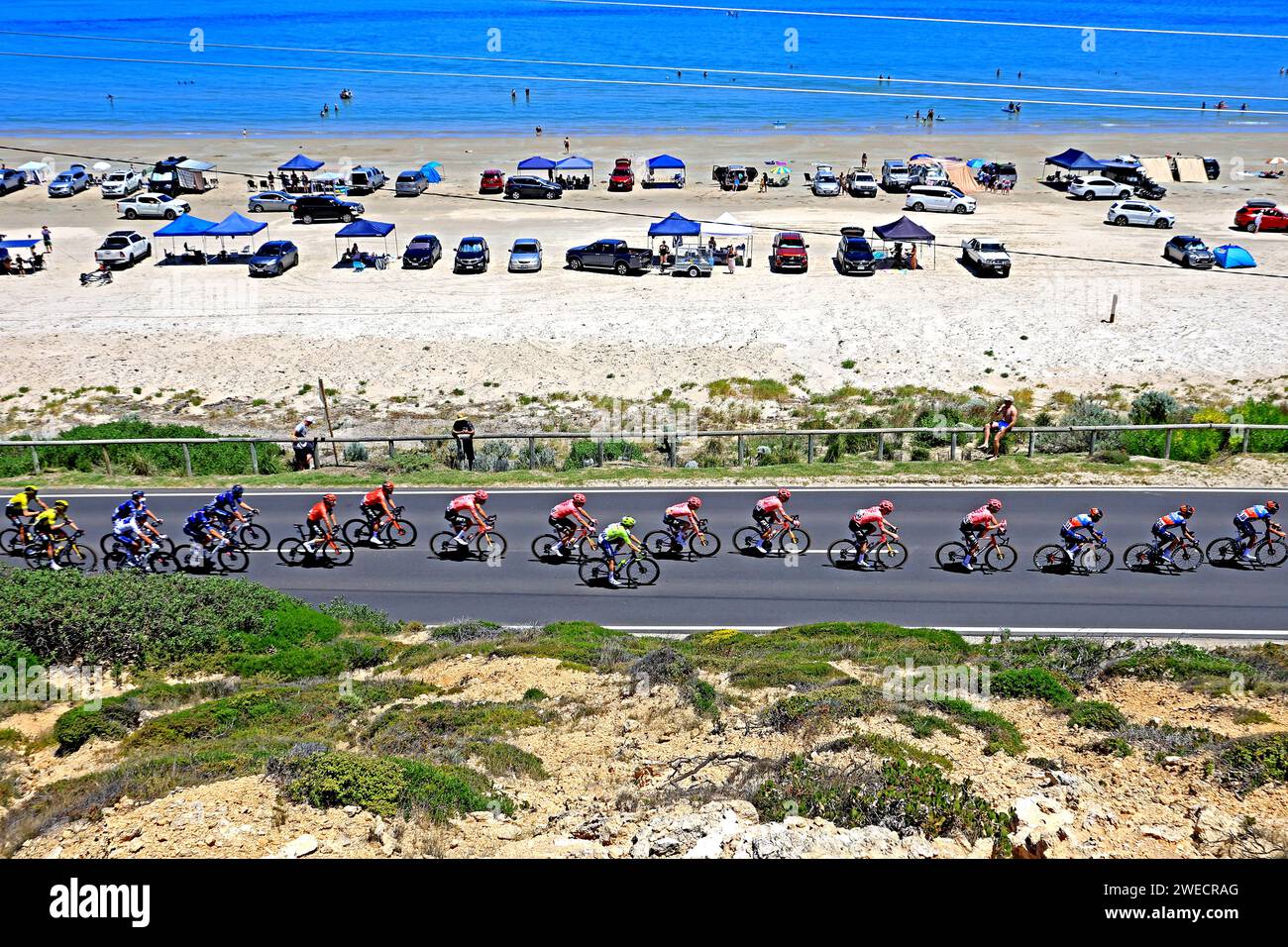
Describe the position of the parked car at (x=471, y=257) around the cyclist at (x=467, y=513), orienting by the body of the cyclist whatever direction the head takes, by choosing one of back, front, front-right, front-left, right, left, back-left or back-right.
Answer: left

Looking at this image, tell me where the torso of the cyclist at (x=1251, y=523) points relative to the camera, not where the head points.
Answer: to the viewer's right

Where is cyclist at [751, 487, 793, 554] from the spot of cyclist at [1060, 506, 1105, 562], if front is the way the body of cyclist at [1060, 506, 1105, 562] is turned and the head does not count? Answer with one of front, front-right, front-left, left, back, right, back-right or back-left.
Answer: back

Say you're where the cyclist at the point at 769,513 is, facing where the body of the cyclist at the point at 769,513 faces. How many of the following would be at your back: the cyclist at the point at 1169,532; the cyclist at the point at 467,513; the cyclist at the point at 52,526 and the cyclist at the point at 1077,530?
2

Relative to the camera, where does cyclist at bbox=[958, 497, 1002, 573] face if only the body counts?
to the viewer's right

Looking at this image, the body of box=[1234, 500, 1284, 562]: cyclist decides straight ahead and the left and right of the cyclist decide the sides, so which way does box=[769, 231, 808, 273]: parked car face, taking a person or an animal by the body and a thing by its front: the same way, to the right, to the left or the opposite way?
to the right

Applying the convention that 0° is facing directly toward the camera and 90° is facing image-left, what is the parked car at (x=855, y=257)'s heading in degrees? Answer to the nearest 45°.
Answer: approximately 0°

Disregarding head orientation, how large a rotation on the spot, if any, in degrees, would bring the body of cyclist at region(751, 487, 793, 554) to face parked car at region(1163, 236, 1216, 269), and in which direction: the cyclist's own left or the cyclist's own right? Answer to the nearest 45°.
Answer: approximately 45° to the cyclist's own left
